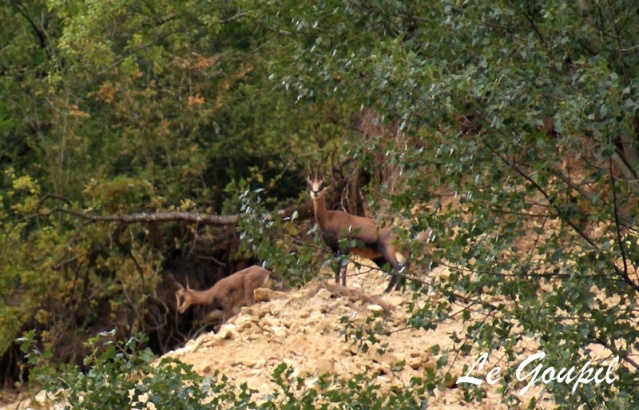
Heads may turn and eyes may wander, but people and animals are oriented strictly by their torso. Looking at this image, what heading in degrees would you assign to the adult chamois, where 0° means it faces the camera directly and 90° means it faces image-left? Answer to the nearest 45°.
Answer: approximately 90°

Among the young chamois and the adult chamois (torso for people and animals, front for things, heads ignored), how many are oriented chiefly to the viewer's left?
2

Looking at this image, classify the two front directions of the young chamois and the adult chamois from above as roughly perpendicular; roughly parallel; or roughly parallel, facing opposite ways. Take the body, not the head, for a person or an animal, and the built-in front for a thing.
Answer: roughly parallel

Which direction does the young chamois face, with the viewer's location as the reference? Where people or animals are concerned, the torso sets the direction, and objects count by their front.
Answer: facing to the left of the viewer

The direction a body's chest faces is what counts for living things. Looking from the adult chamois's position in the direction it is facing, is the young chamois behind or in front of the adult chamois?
in front

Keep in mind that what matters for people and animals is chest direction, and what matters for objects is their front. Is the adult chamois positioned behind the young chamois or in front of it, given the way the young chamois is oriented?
behind
